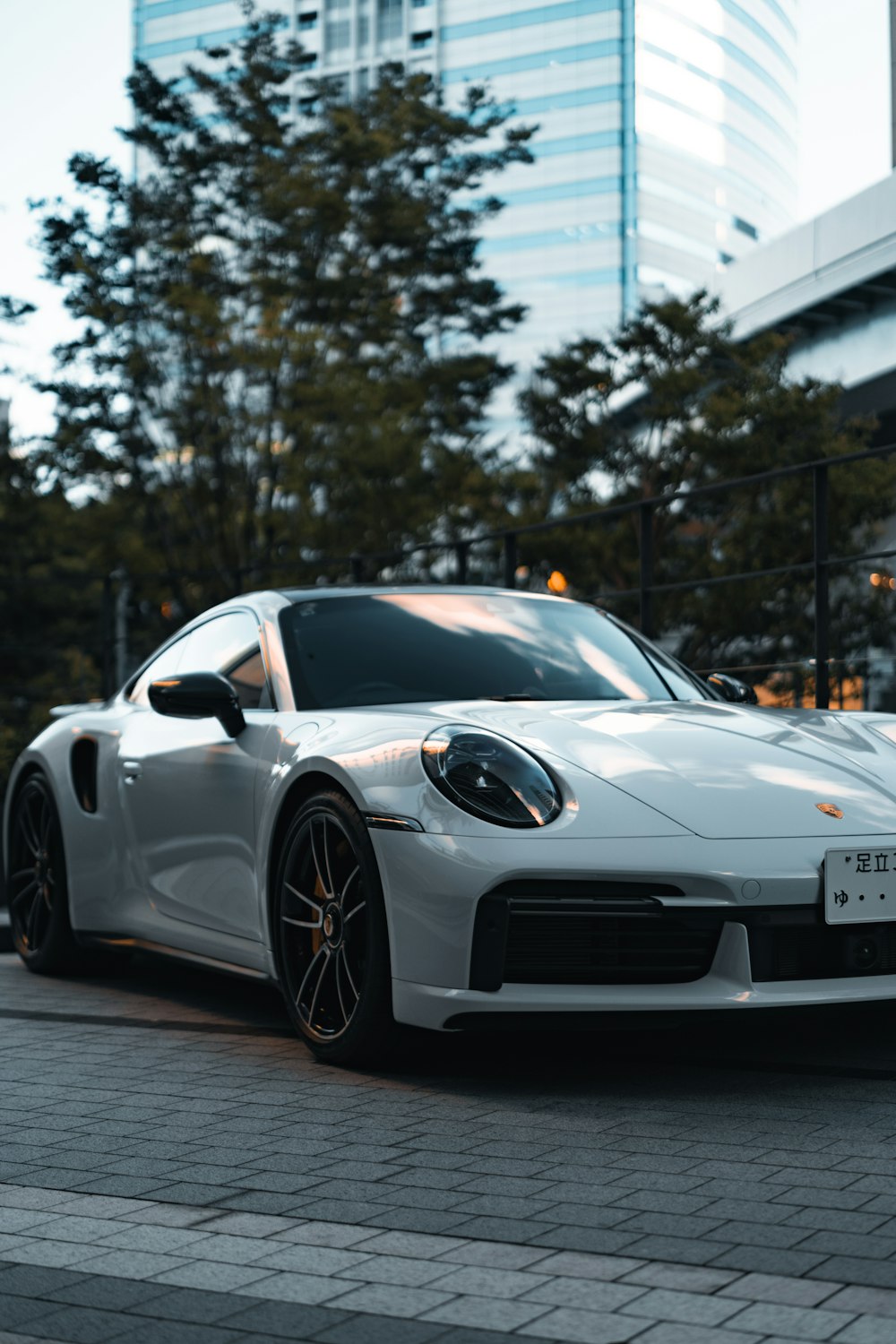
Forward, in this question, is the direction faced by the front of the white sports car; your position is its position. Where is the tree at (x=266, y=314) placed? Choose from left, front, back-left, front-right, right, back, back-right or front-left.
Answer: back-left

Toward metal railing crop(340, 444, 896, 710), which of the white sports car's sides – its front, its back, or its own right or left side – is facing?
left

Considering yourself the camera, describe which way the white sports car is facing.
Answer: facing the viewer and to the right of the viewer

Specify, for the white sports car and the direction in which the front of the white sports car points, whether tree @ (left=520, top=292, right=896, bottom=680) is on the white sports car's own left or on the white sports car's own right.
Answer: on the white sports car's own left

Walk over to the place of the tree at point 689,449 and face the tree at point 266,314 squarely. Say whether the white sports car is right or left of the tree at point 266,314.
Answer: left
